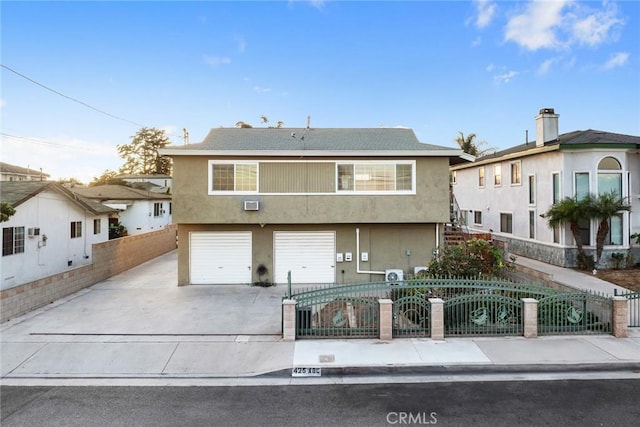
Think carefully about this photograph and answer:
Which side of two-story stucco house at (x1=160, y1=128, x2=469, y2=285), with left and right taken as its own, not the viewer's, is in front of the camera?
front

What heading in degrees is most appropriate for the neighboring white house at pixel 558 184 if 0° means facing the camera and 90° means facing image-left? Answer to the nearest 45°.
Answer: approximately 315°

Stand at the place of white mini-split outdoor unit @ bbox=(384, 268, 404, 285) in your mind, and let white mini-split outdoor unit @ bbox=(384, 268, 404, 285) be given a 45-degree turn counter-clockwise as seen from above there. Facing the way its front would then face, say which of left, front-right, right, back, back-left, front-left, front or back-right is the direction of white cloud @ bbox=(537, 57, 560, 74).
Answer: left

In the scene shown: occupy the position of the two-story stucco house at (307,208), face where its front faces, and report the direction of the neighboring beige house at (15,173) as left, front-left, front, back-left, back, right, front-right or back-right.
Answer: back-right

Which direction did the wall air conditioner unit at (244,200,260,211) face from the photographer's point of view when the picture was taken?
facing the viewer

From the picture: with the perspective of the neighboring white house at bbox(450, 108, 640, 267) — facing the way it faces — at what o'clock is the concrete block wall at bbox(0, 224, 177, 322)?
The concrete block wall is roughly at 3 o'clock from the neighboring white house.

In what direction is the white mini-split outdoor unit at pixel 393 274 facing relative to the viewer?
toward the camera

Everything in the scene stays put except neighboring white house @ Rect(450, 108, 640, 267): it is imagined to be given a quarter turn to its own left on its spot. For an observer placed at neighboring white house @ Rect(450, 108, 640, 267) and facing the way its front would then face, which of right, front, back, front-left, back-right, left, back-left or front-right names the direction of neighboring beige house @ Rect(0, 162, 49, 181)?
back-left

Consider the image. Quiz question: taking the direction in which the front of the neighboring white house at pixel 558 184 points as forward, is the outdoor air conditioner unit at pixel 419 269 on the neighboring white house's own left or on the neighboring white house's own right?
on the neighboring white house's own right

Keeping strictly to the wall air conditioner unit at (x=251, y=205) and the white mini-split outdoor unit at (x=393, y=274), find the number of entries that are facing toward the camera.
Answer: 2
